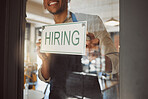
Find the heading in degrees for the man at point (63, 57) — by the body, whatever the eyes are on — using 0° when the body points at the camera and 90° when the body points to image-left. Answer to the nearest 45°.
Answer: approximately 45°
